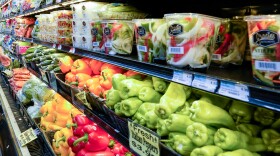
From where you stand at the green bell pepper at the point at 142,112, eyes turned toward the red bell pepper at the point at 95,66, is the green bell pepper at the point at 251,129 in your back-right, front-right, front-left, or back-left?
back-right

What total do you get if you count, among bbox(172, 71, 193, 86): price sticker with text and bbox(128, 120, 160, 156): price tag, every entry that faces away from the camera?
0
